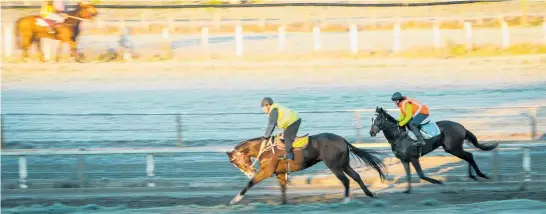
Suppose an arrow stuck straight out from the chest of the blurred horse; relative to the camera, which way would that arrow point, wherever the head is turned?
to the viewer's right

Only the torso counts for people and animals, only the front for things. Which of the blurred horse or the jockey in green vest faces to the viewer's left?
the jockey in green vest

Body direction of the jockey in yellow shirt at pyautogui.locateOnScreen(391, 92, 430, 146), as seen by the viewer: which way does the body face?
to the viewer's left

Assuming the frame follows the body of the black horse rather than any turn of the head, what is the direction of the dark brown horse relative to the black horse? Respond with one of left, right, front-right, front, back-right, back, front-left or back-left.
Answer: front-left

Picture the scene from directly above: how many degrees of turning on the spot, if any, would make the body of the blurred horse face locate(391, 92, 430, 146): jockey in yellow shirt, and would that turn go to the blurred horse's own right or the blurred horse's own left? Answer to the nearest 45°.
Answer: approximately 45° to the blurred horse's own right

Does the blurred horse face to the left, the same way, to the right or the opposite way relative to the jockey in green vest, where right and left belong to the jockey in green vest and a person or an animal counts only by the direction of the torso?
the opposite way

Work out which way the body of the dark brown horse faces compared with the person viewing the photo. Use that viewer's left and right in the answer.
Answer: facing to the left of the viewer

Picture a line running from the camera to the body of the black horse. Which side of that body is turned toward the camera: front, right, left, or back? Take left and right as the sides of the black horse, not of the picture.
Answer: left

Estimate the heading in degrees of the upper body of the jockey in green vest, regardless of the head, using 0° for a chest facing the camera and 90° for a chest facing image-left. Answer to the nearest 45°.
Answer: approximately 90°

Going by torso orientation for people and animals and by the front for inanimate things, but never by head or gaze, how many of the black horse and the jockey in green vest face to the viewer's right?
0

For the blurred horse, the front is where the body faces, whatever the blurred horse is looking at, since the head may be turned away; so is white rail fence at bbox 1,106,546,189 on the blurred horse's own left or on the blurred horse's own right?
on the blurred horse's own right
